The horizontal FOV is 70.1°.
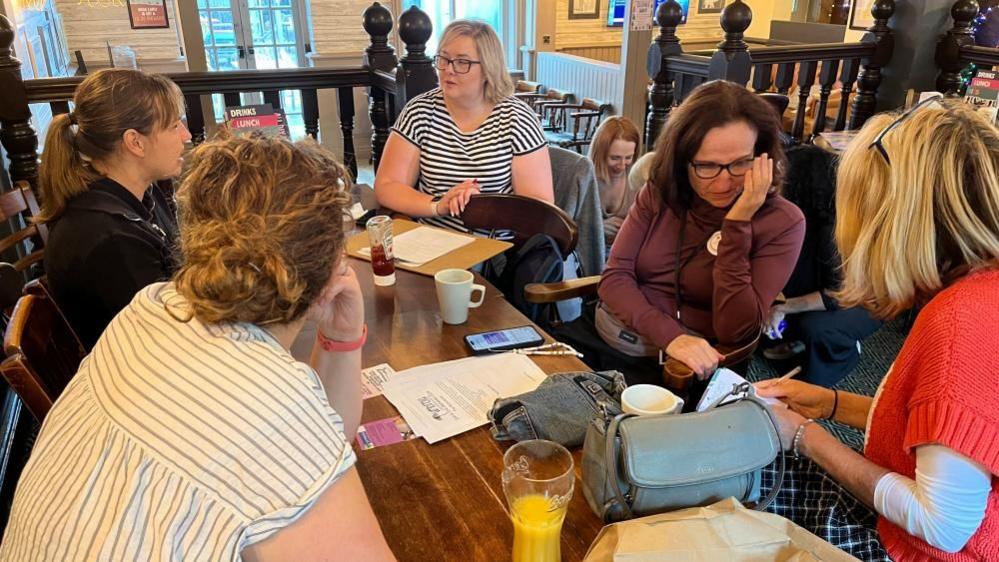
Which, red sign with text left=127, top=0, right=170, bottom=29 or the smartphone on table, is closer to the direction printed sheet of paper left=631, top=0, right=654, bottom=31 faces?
the smartphone on table

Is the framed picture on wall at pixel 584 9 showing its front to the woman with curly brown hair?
yes

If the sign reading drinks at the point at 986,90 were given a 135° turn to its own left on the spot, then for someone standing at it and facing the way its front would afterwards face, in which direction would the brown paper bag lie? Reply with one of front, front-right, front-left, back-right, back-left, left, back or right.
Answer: back-right

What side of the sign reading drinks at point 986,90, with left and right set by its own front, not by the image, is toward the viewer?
front

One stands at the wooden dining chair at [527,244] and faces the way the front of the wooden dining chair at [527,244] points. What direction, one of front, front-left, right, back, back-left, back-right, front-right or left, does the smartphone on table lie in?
front-left

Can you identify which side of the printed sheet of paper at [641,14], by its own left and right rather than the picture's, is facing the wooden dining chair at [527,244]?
front

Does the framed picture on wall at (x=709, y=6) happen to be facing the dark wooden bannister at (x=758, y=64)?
yes

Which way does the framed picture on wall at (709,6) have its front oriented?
toward the camera

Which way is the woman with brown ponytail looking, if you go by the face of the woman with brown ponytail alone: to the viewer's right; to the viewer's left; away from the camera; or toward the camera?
to the viewer's right

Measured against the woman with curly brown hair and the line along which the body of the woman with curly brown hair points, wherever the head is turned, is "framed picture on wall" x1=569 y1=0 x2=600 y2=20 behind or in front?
in front

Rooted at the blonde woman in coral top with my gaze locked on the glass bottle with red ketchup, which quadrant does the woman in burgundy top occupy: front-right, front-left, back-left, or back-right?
front-right

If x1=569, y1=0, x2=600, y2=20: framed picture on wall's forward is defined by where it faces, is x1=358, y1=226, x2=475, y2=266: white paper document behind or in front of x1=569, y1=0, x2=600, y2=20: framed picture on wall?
in front

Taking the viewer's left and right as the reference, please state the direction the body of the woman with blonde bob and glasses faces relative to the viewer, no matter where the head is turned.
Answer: facing the viewer

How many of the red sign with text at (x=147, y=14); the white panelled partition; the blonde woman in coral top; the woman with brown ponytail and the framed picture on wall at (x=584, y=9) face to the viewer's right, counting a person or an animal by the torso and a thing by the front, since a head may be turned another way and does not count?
1

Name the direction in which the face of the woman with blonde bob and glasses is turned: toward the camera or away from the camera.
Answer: toward the camera

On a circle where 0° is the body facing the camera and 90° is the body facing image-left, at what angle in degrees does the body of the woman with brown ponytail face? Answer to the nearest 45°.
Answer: approximately 270°

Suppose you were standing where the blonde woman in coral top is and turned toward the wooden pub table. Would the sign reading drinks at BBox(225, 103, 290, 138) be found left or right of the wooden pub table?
right

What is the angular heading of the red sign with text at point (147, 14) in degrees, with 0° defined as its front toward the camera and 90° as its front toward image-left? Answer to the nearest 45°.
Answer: approximately 0°

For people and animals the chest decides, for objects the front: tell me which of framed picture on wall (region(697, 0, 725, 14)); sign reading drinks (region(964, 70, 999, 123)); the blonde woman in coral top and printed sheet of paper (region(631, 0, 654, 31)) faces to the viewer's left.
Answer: the blonde woman in coral top

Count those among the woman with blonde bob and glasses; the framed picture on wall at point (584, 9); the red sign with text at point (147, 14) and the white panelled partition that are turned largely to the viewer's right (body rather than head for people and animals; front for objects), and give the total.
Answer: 0
